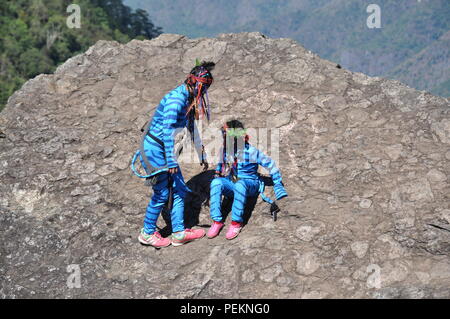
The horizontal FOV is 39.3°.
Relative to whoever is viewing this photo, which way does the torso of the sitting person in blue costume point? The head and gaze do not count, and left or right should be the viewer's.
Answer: facing the viewer and to the left of the viewer

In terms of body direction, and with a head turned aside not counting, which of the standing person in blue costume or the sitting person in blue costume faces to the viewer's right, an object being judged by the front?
the standing person in blue costume

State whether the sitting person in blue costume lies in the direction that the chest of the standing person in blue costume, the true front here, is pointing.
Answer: yes

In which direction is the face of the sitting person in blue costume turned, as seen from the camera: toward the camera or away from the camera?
toward the camera

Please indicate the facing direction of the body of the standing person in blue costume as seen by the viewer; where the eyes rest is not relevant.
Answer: to the viewer's right

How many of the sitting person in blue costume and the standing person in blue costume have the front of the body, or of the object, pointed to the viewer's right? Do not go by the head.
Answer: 1

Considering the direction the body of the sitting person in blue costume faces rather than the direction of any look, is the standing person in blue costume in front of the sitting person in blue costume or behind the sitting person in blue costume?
in front
